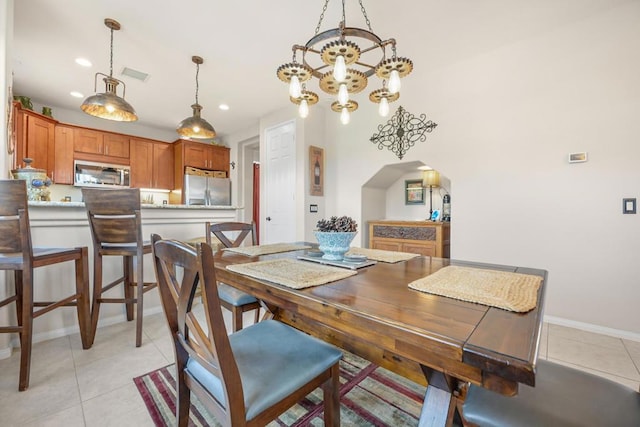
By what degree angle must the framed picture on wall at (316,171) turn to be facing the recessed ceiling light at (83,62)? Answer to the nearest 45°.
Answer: approximately 135° to its right

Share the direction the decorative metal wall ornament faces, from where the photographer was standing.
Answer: facing the viewer and to the left of the viewer

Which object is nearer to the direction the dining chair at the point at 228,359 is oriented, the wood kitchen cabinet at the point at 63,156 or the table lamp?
the table lamp

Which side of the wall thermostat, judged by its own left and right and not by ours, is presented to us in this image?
front

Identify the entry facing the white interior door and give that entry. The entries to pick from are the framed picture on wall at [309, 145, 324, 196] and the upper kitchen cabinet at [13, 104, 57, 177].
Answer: the upper kitchen cabinet

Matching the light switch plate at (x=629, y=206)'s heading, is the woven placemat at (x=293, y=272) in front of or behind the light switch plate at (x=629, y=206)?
in front

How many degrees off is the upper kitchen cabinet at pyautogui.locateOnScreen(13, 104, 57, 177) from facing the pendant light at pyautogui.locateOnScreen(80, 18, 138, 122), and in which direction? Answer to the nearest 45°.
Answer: approximately 45° to its right

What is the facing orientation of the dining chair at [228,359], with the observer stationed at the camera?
facing away from the viewer and to the right of the viewer

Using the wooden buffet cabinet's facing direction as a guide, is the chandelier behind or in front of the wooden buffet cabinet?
in front

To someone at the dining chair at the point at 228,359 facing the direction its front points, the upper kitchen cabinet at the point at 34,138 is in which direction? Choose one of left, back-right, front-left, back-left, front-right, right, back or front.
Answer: left

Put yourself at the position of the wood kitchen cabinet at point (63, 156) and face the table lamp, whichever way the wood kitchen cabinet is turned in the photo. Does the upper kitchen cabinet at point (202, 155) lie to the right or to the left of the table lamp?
left

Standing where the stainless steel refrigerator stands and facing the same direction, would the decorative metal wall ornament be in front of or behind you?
in front

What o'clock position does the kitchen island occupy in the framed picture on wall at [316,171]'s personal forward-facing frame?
The kitchen island is roughly at 3 o'clock from the framed picture on wall.

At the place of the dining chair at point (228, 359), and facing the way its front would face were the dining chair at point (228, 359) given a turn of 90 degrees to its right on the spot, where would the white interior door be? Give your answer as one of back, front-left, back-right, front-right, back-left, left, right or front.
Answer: back-left
